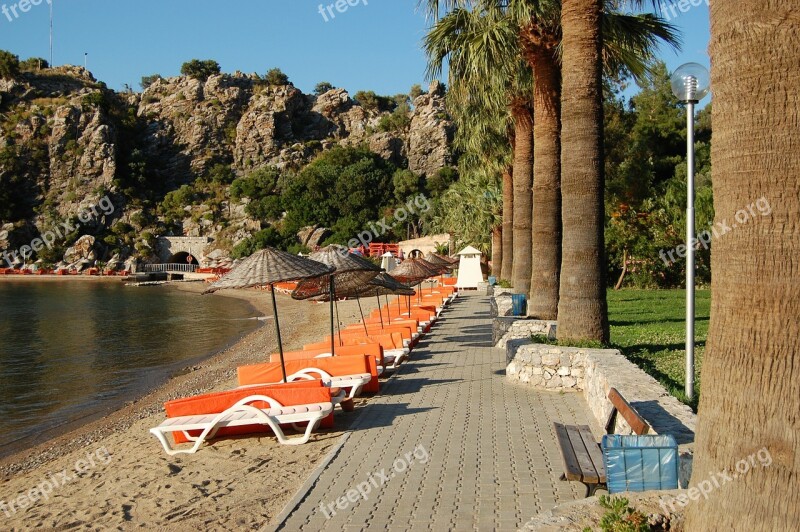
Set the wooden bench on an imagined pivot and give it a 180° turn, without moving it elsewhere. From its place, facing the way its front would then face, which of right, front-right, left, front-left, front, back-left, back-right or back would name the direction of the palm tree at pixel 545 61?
left

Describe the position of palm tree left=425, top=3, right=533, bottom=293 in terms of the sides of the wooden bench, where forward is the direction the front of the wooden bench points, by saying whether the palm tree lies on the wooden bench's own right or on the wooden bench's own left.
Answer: on the wooden bench's own right

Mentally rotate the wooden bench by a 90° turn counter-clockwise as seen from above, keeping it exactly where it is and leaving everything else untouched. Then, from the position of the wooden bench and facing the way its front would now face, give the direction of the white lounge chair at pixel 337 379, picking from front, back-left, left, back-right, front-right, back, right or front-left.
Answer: back-right

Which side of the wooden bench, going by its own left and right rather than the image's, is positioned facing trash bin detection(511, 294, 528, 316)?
right

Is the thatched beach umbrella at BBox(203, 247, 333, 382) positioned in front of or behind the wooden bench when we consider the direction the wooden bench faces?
in front

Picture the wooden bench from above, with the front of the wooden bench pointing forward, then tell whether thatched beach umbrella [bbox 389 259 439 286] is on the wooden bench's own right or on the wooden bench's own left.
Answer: on the wooden bench's own right

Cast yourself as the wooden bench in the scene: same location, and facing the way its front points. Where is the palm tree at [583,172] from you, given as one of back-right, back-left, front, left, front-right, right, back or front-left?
right

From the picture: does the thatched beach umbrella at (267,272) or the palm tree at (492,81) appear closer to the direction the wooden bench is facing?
the thatched beach umbrella

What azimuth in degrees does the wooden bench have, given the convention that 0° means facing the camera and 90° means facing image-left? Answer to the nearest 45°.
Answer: approximately 90°

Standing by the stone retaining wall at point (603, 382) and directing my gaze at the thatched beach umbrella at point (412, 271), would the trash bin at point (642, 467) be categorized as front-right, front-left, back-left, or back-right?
back-left

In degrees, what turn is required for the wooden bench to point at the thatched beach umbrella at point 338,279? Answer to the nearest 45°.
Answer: approximately 45° to its right
